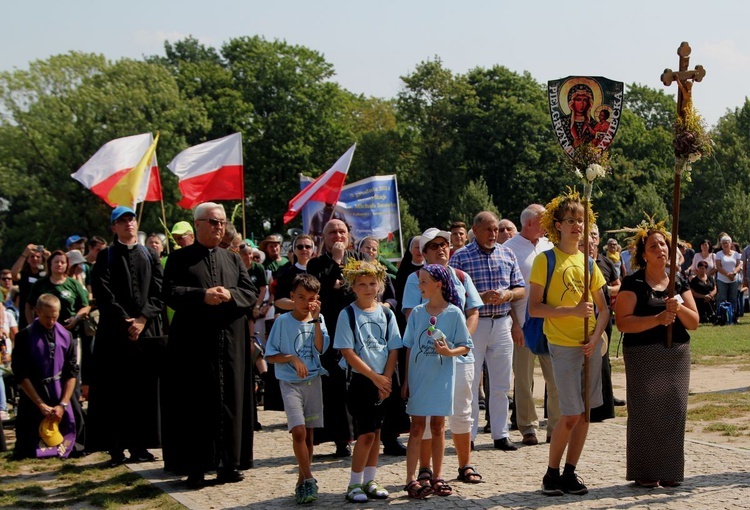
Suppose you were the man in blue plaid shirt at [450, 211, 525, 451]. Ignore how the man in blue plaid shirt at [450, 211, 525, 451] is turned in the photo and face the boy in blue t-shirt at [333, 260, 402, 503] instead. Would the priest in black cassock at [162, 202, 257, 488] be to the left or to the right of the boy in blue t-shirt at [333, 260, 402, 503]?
right

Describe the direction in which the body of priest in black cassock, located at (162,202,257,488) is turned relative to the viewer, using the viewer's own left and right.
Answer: facing the viewer and to the right of the viewer

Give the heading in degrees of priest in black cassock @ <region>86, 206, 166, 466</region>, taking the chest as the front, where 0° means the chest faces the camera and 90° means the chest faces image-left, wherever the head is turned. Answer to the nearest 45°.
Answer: approximately 315°

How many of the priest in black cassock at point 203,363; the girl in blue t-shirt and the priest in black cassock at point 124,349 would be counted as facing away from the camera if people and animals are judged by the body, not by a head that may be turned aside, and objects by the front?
0

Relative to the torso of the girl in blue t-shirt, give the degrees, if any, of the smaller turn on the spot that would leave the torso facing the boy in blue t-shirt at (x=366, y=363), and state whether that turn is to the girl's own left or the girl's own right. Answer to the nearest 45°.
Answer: approximately 90° to the girl's own right

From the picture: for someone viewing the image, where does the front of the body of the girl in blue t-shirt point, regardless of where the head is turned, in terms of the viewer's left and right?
facing the viewer

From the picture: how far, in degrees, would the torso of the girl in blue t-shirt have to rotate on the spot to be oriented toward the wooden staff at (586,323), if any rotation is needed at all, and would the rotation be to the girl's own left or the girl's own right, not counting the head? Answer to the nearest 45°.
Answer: approximately 90° to the girl's own left

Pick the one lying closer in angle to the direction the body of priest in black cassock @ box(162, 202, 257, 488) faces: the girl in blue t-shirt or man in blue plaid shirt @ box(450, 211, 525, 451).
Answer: the girl in blue t-shirt

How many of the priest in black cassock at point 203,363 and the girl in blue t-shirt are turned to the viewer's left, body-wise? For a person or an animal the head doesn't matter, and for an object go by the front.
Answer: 0
